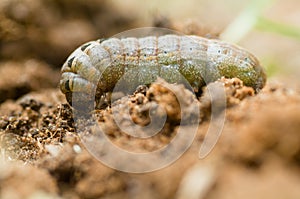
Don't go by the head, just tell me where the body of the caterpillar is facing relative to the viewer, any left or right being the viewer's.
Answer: facing to the left of the viewer
